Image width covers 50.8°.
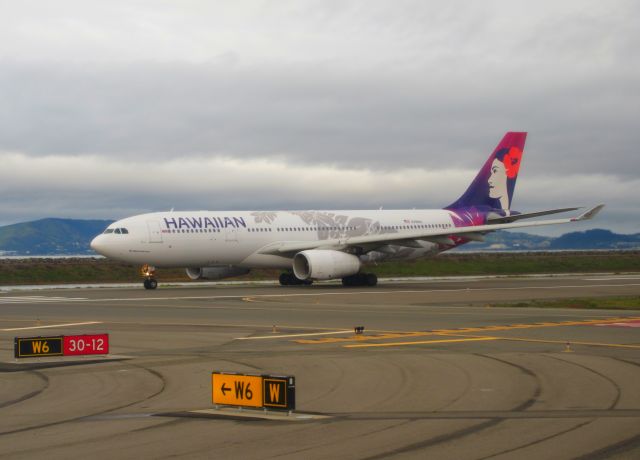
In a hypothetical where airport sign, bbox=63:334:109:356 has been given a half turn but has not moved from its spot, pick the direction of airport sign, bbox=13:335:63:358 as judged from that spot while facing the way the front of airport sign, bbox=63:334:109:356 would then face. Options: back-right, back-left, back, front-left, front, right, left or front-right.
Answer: left

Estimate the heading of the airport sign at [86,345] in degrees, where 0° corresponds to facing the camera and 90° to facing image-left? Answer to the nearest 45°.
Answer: approximately 0°

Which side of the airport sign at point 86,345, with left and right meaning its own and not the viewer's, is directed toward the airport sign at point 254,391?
front
